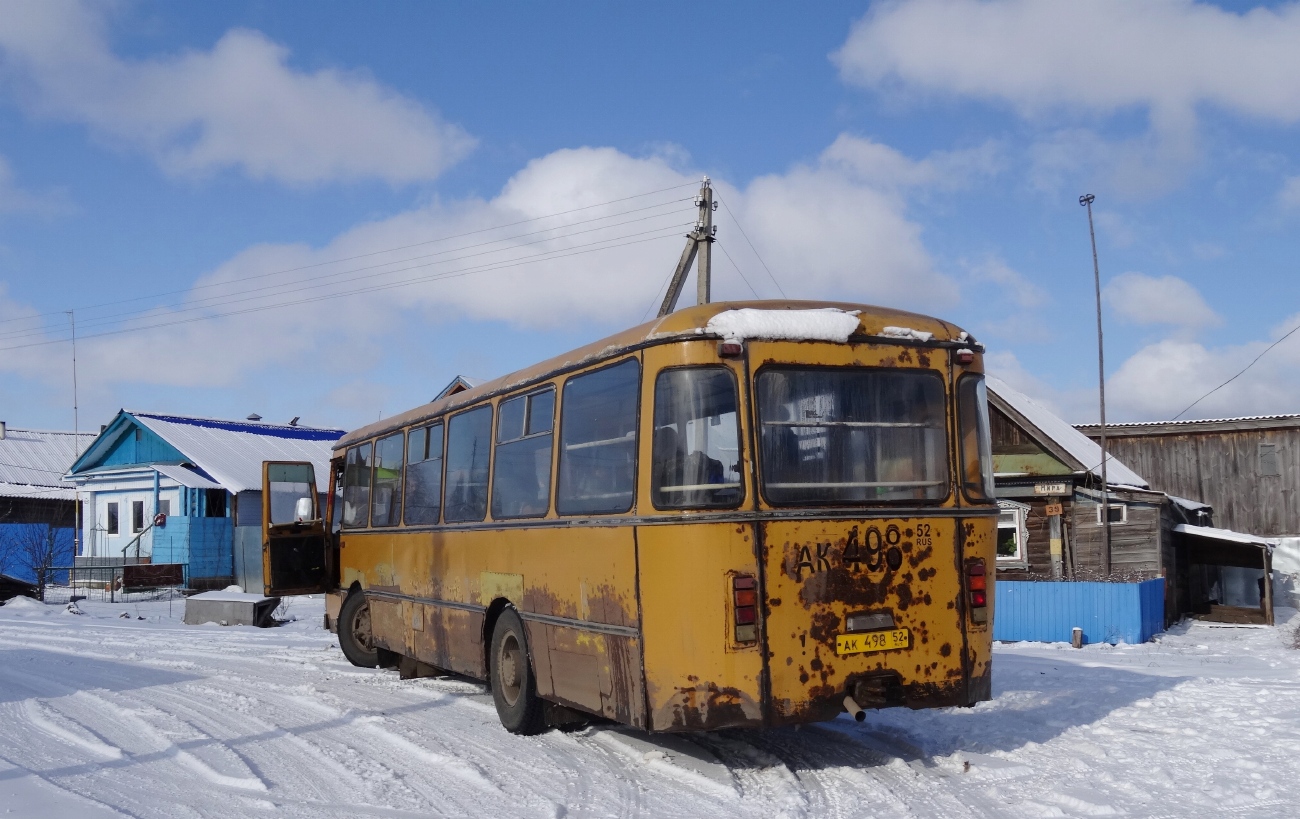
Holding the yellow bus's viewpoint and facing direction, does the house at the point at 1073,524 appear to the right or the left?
on its right

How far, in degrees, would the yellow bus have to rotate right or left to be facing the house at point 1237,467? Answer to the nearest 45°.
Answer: approximately 90° to its right

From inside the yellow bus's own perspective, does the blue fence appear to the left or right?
on its right

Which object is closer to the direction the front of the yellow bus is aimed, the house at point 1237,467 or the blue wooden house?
the blue wooden house

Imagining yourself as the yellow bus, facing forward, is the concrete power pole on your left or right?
on your right

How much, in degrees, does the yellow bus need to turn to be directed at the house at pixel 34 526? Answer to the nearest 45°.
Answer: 0° — it already faces it

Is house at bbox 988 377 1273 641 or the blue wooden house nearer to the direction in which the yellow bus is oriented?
the blue wooden house

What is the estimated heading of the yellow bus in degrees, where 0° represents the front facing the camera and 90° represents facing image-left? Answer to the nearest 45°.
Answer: approximately 135°
